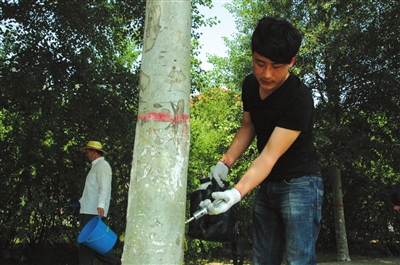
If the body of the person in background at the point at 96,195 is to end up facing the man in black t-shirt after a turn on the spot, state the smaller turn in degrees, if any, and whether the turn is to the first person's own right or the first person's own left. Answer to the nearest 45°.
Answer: approximately 90° to the first person's own left

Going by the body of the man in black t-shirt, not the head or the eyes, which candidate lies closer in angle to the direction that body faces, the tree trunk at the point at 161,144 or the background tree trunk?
the tree trunk

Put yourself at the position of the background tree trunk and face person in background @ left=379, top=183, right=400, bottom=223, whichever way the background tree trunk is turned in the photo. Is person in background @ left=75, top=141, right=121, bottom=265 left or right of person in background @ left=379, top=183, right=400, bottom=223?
right

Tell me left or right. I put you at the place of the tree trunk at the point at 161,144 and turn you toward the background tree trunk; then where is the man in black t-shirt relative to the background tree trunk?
right

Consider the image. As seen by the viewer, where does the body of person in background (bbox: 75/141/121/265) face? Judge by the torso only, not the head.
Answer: to the viewer's left

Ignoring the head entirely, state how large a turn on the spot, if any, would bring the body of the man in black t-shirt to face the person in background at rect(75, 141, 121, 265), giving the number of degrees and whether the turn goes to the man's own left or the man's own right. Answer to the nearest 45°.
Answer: approximately 90° to the man's own right

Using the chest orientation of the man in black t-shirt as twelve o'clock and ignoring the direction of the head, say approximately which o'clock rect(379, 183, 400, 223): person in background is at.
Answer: The person in background is roughly at 5 o'clock from the man in black t-shirt.

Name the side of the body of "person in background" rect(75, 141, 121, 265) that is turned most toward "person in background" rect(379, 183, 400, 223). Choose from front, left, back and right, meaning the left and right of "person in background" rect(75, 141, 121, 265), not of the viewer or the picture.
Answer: back

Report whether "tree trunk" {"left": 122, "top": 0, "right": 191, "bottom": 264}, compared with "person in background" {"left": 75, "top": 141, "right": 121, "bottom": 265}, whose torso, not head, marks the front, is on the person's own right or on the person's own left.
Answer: on the person's own left

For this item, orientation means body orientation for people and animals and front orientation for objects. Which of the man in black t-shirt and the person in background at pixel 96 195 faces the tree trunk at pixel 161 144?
the man in black t-shirt
